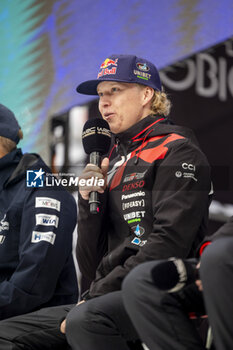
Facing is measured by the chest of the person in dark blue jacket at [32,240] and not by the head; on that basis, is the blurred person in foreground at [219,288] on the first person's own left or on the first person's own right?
on the first person's own left
